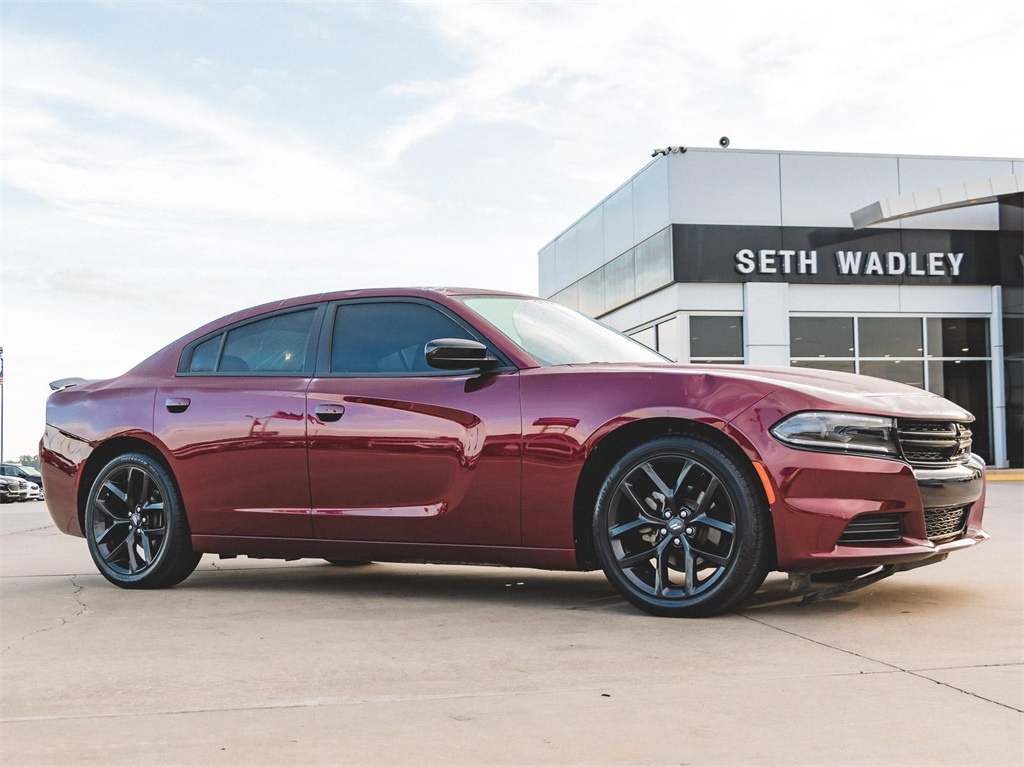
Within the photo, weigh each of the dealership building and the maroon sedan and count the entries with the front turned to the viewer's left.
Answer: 0

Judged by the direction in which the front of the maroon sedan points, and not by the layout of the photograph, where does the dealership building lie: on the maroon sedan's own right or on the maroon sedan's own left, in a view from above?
on the maroon sedan's own left

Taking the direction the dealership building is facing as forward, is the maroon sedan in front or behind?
in front

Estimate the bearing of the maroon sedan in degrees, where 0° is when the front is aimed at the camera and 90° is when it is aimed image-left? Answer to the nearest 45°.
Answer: approximately 315°

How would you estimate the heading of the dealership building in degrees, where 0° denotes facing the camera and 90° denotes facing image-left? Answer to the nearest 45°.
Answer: approximately 0°
